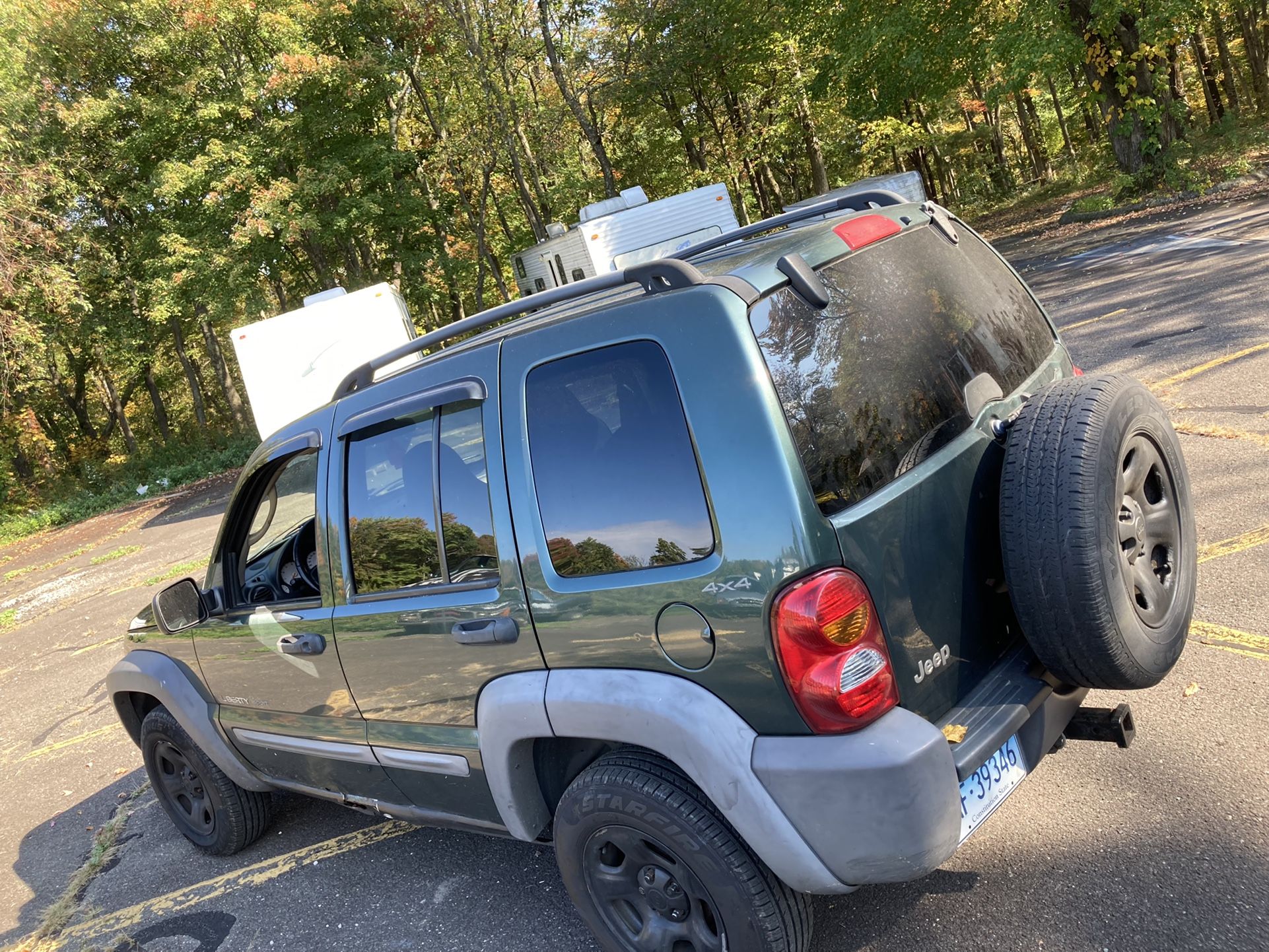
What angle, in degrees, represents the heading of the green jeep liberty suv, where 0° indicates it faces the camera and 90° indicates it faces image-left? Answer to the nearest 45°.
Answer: approximately 135°

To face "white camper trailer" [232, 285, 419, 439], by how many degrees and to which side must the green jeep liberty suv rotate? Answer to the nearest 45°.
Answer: approximately 45° to its right
